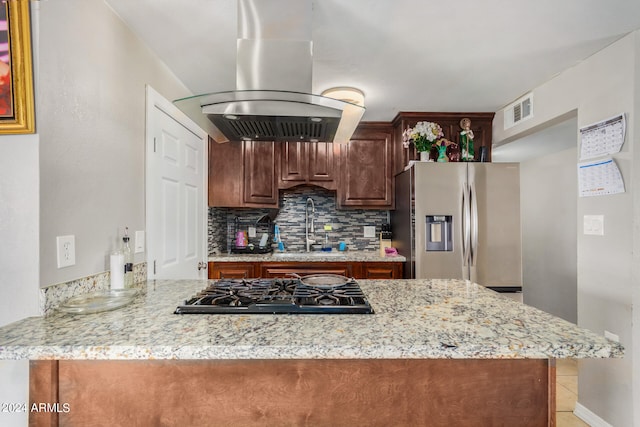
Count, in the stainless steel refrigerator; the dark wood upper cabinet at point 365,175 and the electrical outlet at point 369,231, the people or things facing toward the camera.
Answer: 3

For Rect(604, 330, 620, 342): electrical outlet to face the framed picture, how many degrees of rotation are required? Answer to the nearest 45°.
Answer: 0° — it already faces it

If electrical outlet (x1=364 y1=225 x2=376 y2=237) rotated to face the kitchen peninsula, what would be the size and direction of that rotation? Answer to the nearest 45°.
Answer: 0° — it already faces it

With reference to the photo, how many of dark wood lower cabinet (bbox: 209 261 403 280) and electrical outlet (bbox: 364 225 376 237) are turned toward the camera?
2

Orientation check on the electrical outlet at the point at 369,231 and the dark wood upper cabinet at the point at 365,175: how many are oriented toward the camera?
2

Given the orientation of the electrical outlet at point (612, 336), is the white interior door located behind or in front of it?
in front

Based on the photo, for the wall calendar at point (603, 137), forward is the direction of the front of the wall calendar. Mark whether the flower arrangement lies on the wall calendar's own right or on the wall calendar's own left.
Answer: on the wall calendar's own right

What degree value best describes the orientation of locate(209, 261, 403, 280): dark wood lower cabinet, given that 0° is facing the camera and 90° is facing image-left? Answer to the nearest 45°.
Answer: approximately 0°
